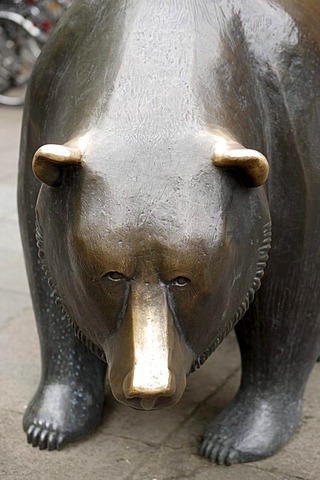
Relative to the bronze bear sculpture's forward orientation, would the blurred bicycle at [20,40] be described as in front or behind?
behind

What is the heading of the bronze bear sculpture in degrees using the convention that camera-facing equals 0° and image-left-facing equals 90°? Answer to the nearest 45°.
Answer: approximately 0°
